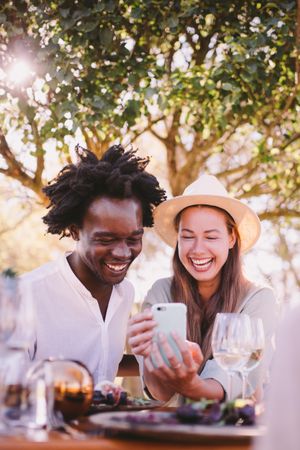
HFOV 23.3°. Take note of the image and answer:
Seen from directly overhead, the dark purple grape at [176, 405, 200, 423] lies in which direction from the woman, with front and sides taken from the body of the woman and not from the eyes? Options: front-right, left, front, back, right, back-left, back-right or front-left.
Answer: front

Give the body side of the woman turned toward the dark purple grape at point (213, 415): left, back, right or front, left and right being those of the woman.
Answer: front

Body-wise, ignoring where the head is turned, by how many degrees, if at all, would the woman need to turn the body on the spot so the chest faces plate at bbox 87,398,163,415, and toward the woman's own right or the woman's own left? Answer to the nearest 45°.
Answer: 0° — they already face it

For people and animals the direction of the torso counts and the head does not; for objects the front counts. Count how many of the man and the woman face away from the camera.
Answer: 0

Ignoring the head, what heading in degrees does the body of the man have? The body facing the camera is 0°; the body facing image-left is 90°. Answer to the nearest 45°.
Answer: approximately 315°

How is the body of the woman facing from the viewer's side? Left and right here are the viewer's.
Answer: facing the viewer

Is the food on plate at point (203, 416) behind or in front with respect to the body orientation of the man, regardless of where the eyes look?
in front

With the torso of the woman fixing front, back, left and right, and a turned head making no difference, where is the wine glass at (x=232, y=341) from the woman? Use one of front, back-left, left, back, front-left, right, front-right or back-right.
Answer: front

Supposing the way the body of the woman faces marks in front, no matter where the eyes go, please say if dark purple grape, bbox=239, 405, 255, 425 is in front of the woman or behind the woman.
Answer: in front
